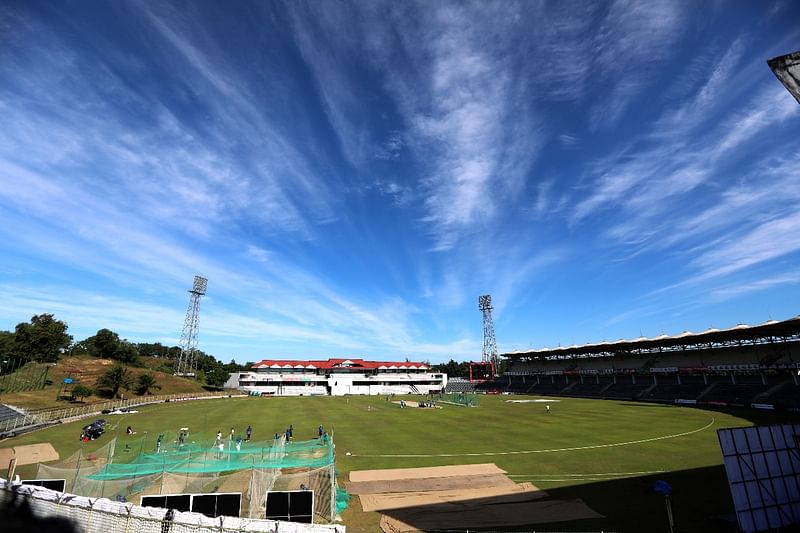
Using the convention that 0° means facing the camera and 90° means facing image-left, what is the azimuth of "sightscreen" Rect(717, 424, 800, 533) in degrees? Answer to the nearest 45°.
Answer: approximately 135°

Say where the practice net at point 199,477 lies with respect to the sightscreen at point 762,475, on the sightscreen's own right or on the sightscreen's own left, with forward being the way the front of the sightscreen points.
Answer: on the sightscreen's own left

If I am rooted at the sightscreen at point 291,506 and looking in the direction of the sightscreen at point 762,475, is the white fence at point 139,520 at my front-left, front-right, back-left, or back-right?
back-right

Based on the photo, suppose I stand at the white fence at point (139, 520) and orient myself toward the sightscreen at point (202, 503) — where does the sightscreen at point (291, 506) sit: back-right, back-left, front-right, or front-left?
front-right

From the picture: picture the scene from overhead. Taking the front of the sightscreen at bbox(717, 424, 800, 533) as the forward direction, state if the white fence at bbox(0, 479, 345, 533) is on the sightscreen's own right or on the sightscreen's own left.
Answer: on the sightscreen's own left

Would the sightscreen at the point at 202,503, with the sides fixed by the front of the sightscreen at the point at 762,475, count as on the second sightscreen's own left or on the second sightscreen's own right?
on the second sightscreen's own left
